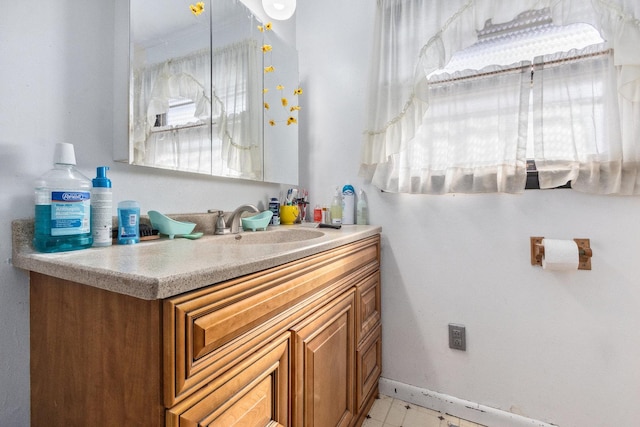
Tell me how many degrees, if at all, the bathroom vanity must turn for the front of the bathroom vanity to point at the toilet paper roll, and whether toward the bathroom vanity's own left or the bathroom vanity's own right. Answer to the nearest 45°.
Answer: approximately 45° to the bathroom vanity's own left

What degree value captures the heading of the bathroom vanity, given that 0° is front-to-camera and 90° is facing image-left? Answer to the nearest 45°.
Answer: approximately 315°

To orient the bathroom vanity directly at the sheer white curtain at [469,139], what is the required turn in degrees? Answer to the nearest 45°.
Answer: approximately 45° to its left

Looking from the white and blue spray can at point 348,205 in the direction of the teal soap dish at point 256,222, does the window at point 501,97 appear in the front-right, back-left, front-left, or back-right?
back-left

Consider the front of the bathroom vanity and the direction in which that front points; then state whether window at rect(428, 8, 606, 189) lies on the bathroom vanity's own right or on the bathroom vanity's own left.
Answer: on the bathroom vanity's own left

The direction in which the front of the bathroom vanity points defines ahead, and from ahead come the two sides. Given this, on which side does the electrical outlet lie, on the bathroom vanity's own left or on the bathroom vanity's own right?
on the bathroom vanity's own left
